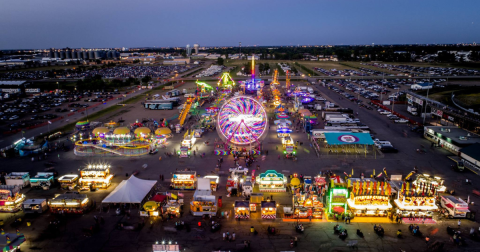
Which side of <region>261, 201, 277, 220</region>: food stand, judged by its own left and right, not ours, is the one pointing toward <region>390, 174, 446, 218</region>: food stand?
left

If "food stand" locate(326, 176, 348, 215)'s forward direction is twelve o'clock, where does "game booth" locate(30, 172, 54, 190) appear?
The game booth is roughly at 3 o'clock from the food stand.

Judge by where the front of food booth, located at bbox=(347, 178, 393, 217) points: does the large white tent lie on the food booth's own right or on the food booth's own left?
on the food booth's own right

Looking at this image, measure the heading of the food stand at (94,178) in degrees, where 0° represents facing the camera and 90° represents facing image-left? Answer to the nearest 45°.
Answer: approximately 0°

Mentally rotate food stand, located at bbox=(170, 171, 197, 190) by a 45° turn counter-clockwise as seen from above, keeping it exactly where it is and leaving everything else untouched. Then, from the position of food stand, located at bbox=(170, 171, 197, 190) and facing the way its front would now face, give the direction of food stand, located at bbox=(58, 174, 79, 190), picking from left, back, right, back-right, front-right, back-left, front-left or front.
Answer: back-right

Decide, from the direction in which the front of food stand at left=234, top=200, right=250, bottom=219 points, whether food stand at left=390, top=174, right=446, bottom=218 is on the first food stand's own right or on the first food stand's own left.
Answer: on the first food stand's own left

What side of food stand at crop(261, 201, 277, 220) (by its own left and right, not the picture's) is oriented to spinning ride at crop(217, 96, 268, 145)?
back

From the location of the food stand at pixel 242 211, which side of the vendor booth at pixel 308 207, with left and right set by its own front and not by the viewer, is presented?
right

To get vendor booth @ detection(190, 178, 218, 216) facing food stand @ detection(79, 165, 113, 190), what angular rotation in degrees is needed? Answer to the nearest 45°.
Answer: approximately 135° to its right
